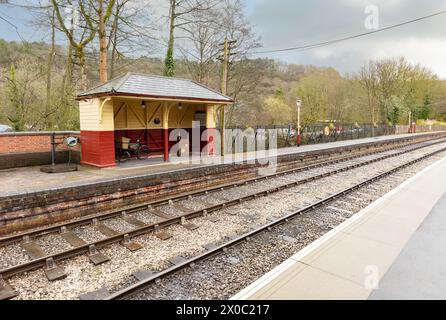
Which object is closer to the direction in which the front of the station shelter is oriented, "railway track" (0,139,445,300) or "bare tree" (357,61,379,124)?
the railway track

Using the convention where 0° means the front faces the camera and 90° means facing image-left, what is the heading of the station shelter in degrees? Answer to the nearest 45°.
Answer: approximately 315°

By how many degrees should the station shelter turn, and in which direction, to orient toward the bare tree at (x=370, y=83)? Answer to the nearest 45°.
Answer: approximately 90° to its left

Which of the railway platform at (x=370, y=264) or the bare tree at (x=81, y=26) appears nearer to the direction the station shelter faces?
the railway platform

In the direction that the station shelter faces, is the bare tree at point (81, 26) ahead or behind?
behind

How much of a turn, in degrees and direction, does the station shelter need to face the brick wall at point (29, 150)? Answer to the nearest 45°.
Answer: approximately 135° to its right
